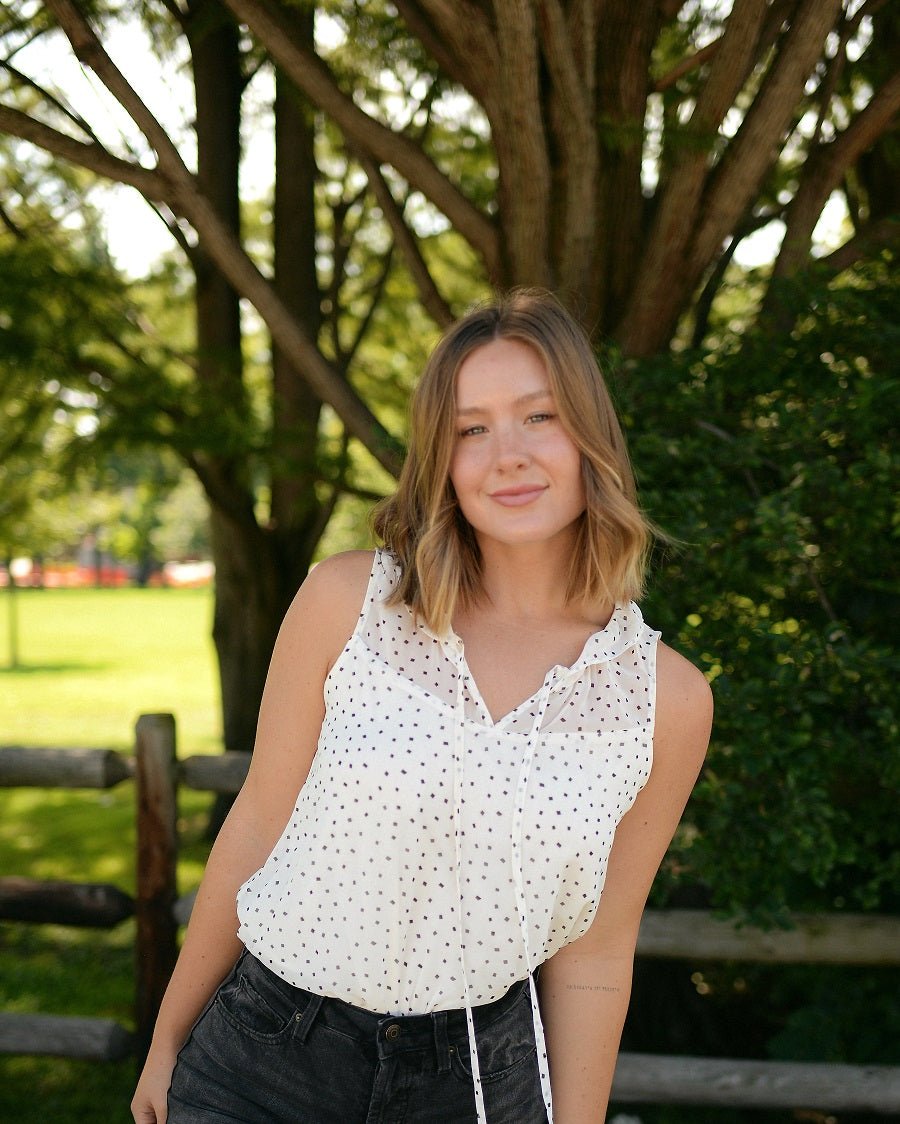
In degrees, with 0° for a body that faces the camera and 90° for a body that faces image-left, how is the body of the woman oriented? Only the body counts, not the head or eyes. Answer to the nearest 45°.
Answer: approximately 0°
